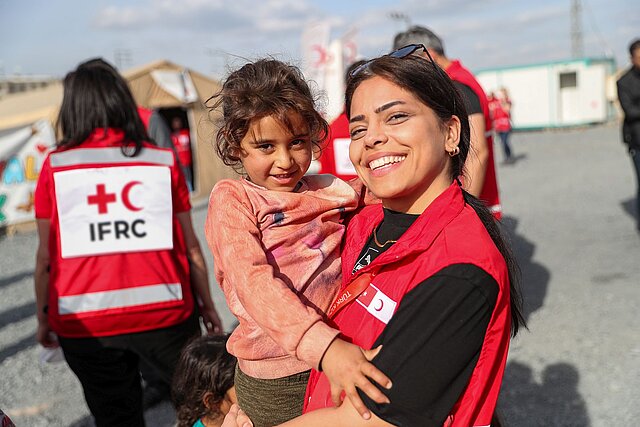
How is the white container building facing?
toward the camera

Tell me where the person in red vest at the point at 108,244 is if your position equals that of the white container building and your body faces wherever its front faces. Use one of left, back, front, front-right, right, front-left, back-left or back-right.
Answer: front

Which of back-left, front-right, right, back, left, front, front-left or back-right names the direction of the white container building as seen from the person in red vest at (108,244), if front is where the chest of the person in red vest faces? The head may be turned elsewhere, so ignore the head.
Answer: front-right

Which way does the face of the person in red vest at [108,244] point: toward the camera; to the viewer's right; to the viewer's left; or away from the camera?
away from the camera

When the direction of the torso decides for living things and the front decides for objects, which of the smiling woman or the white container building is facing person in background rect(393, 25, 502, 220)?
the white container building

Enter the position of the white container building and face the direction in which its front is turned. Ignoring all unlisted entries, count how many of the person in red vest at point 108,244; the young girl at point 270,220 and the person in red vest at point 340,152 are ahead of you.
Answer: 3

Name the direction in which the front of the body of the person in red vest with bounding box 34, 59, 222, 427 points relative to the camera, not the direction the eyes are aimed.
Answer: away from the camera

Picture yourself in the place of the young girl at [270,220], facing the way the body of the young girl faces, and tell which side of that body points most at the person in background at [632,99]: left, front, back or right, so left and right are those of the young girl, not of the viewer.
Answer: left

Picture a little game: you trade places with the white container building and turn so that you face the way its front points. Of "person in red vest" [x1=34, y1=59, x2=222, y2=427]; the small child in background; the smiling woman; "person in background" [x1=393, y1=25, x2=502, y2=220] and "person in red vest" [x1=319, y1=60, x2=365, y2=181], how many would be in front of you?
5

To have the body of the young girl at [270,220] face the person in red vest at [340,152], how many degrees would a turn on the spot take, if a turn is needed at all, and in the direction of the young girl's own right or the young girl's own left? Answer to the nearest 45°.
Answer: approximately 135° to the young girl's own left

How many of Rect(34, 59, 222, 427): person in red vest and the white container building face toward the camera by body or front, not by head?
1

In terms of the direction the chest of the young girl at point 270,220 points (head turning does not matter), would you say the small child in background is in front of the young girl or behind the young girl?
behind

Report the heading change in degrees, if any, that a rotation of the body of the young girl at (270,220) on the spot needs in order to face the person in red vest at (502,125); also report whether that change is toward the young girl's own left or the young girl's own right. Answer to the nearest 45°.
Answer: approximately 135° to the young girl's own left

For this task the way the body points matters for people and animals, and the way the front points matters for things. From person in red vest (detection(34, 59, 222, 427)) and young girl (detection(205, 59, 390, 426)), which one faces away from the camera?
the person in red vest
